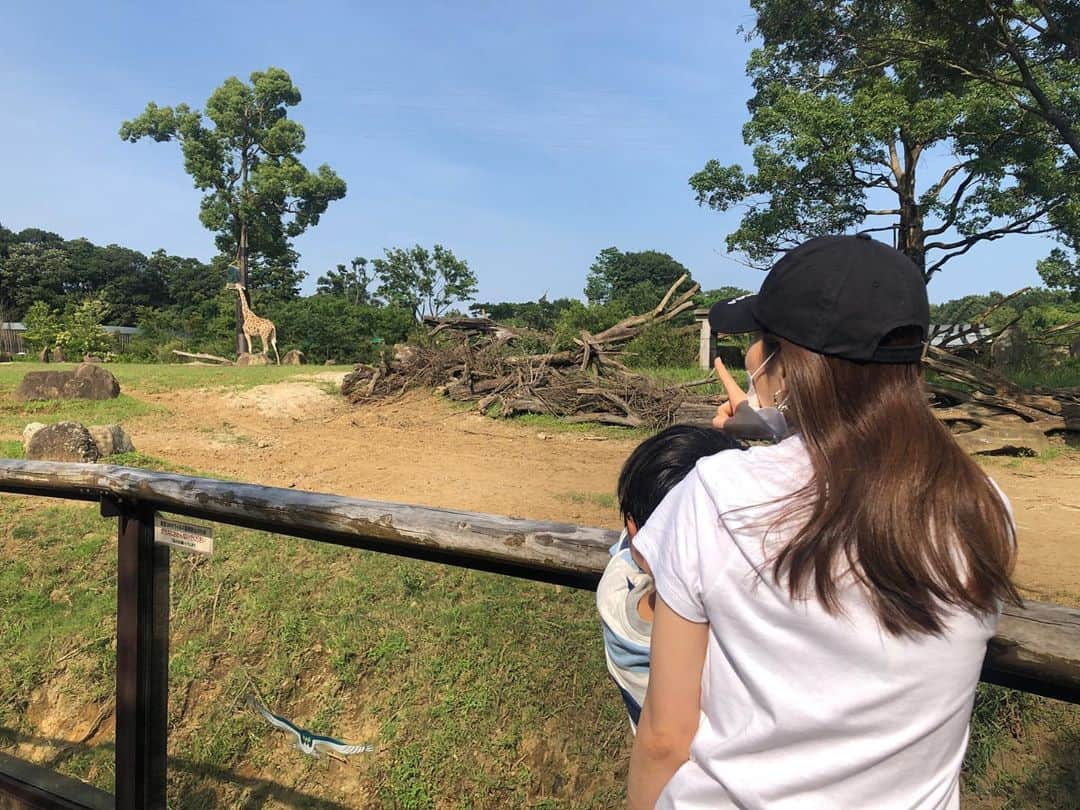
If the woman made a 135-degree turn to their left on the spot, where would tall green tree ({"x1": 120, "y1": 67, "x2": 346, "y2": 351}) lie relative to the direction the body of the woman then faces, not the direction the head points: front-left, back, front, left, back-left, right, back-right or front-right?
back-right

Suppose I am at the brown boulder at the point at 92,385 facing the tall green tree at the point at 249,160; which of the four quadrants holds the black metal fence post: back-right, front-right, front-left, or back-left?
back-right

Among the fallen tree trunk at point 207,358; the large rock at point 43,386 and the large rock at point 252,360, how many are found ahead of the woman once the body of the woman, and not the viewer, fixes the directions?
3

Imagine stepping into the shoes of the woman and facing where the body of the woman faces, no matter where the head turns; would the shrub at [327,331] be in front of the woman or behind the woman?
in front

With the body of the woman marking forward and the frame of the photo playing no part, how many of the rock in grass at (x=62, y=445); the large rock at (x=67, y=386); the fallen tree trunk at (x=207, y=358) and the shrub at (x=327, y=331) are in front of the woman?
4

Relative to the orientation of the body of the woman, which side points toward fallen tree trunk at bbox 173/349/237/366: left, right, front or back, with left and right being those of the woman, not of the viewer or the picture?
front

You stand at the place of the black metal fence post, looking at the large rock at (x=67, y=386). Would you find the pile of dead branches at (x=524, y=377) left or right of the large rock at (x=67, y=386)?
right

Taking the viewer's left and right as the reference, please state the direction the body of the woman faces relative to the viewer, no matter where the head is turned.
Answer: facing away from the viewer and to the left of the viewer

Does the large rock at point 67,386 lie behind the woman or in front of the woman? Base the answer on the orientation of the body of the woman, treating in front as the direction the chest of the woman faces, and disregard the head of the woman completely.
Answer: in front

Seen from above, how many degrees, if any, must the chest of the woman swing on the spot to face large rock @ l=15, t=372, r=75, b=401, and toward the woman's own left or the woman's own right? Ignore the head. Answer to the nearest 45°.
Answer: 0° — they already face it

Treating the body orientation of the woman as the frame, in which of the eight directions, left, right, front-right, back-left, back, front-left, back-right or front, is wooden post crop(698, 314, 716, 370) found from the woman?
front-right

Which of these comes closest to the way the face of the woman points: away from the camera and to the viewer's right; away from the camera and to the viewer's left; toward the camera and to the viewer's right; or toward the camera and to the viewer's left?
away from the camera and to the viewer's left

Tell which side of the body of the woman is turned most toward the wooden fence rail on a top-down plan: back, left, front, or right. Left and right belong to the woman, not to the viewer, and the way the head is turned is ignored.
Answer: front

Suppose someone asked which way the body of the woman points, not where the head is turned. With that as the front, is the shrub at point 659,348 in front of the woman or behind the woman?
in front
